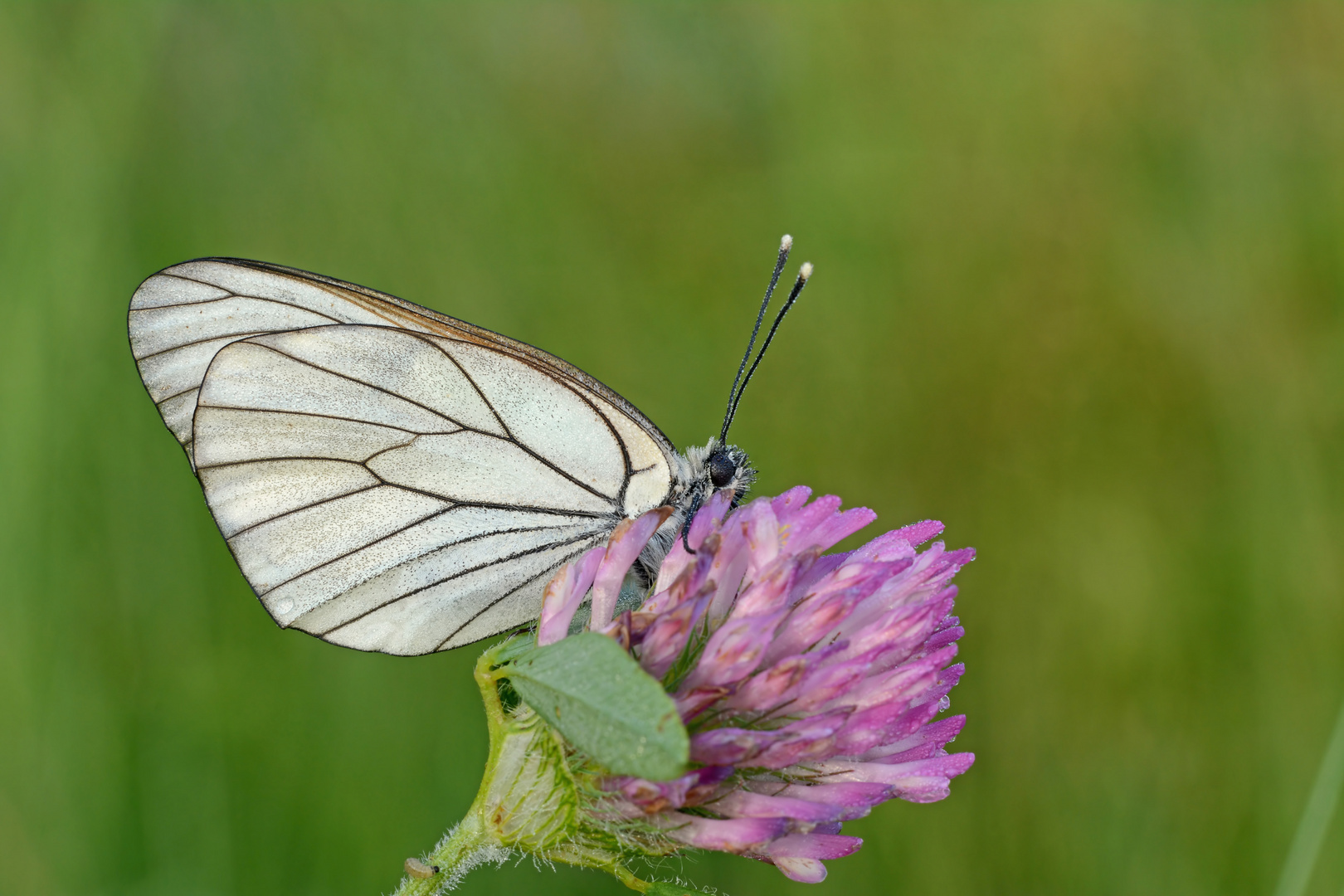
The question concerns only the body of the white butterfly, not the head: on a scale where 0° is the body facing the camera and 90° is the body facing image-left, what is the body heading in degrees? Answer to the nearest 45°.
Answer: approximately 270°

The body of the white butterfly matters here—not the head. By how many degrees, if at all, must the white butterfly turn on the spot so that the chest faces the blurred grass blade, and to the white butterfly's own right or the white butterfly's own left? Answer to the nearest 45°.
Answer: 0° — it already faces it
